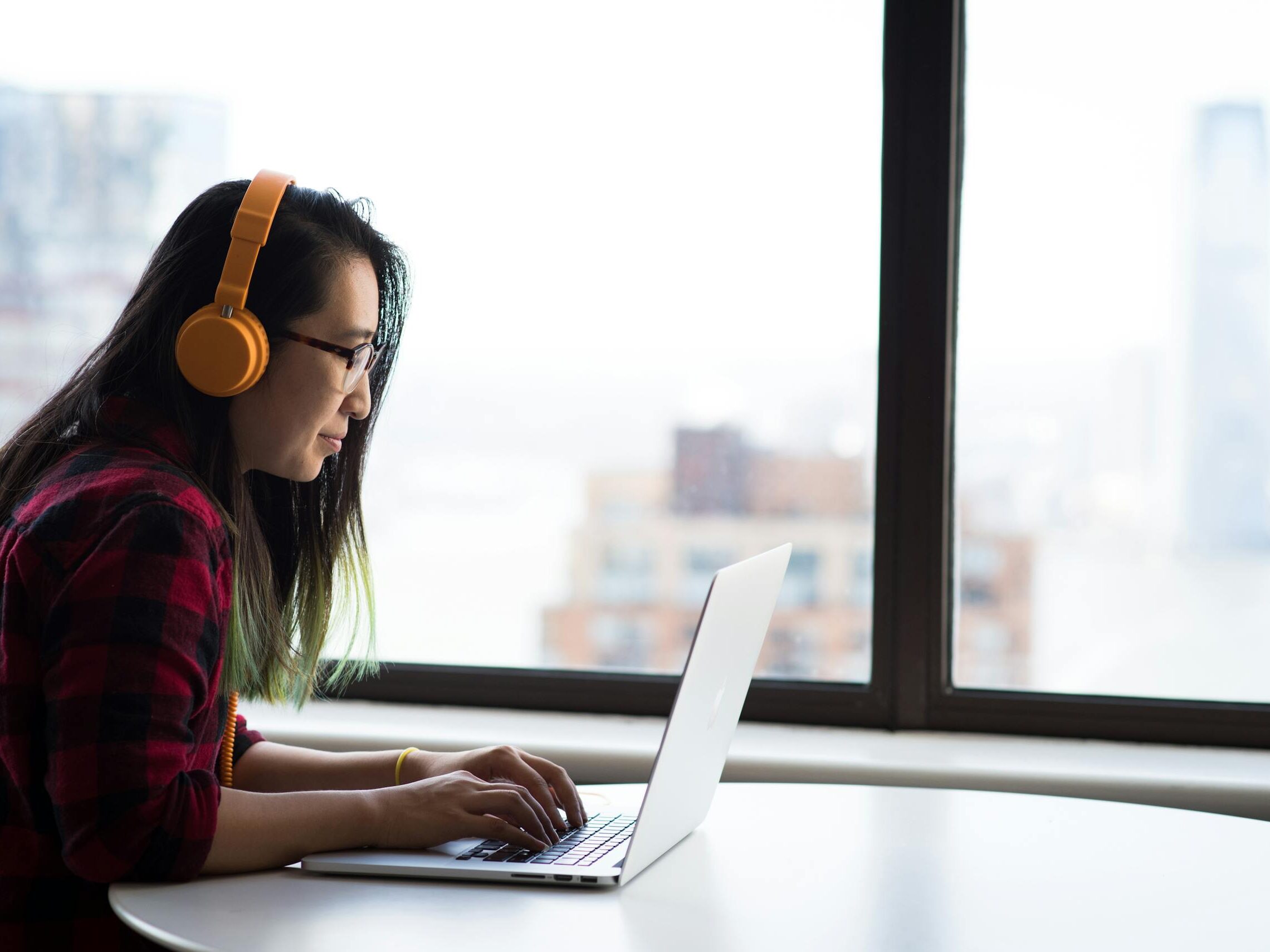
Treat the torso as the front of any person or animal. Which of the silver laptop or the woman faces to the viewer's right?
the woman

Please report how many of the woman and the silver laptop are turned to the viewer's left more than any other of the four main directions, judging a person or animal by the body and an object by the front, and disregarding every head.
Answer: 1

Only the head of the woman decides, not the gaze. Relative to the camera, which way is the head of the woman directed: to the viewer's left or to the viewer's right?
to the viewer's right

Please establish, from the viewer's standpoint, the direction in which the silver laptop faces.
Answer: facing to the left of the viewer

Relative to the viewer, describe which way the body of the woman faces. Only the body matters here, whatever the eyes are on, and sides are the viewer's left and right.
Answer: facing to the right of the viewer

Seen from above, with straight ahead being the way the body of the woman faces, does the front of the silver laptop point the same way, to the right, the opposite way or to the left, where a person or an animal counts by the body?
the opposite way
